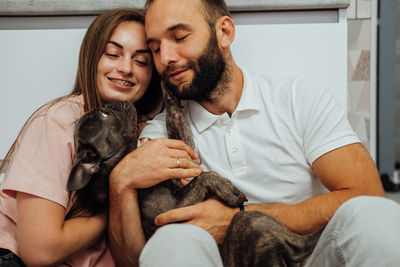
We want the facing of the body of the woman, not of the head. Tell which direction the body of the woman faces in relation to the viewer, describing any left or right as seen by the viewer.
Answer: facing the viewer and to the right of the viewer

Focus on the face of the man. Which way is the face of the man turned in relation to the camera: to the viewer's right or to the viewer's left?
to the viewer's left

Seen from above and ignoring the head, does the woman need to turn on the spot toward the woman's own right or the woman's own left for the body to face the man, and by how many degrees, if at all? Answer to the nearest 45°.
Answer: approximately 45° to the woman's own left
